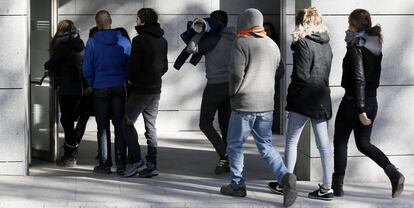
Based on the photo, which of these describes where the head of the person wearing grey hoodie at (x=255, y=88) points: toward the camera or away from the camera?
away from the camera

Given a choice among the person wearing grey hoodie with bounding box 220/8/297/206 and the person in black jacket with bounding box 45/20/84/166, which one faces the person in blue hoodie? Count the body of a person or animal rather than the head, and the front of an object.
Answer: the person wearing grey hoodie

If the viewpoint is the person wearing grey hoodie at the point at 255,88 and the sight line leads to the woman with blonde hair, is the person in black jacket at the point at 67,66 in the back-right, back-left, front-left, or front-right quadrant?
back-left

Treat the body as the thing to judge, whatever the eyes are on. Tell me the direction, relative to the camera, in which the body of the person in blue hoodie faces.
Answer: away from the camera

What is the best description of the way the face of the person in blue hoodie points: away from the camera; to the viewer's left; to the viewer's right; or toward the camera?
away from the camera

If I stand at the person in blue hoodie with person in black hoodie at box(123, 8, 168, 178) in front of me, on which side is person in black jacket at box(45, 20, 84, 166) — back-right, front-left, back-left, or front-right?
back-left

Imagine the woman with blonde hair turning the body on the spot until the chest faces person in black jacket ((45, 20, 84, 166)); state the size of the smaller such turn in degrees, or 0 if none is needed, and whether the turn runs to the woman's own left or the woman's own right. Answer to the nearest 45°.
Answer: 0° — they already face them

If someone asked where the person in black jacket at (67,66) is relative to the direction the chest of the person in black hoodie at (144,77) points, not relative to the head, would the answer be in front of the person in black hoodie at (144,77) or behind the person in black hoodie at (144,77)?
in front

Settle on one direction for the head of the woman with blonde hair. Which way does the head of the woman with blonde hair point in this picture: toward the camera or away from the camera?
away from the camera
